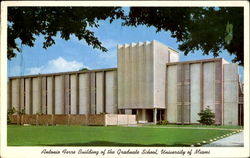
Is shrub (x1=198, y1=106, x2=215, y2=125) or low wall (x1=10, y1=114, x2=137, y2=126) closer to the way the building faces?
the low wall

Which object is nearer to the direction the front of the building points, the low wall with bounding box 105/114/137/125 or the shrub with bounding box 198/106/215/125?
the low wall

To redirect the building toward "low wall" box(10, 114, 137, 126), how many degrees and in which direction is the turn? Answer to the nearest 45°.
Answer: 0° — it already faces it

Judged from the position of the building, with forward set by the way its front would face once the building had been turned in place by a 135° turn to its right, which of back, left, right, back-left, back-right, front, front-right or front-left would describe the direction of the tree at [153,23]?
back

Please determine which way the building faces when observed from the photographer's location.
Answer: facing the viewer and to the left of the viewer

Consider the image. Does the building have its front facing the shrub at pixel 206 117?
no
